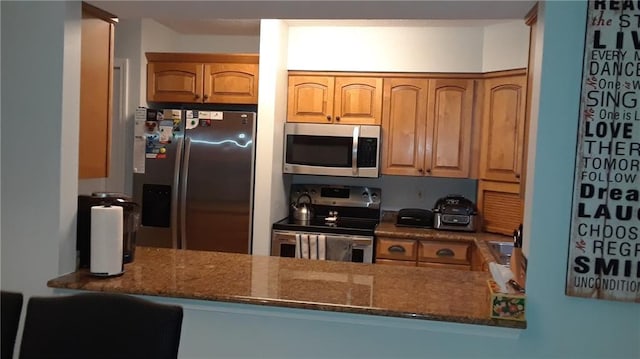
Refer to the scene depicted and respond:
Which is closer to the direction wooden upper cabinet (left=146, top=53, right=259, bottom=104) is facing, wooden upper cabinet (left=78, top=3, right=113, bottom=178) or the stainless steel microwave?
the wooden upper cabinet

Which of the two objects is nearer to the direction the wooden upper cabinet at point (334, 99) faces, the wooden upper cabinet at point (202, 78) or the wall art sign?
the wall art sign

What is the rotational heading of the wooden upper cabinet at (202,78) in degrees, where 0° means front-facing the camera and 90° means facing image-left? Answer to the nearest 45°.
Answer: approximately 0°

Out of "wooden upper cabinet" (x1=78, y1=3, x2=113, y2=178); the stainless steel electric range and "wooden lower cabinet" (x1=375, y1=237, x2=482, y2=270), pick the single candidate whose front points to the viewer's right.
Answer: the wooden upper cabinet

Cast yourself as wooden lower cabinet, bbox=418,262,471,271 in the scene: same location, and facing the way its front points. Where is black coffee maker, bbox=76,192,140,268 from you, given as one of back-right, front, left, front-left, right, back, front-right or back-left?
front-right

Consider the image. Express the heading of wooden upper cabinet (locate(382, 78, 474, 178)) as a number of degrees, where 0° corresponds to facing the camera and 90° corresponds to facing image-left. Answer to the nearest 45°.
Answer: approximately 0°

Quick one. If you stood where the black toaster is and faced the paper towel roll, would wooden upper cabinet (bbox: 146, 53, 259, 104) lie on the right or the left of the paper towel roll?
right

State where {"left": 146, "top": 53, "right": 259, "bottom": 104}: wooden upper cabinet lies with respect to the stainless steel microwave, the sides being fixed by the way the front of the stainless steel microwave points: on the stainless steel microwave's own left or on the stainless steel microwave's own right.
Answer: on the stainless steel microwave's own right

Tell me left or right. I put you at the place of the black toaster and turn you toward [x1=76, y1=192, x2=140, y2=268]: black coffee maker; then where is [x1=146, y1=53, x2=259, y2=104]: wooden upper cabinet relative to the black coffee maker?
right

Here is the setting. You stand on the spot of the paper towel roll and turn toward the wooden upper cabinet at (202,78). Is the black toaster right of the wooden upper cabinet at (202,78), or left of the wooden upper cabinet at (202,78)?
right

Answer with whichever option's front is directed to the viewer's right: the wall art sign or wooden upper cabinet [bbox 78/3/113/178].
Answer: the wooden upper cabinet

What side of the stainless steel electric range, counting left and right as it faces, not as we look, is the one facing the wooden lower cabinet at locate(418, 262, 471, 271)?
left
